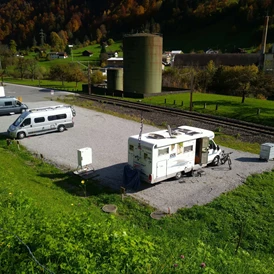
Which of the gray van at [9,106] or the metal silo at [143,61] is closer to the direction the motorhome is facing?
the metal silo

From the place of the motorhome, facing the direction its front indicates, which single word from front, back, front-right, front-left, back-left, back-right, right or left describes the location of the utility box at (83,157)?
back-left

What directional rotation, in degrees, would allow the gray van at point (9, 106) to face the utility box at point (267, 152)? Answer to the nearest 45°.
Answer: approximately 45° to its right

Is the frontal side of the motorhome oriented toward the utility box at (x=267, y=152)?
yes

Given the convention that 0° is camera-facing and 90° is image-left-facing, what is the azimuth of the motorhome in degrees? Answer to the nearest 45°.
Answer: approximately 225°

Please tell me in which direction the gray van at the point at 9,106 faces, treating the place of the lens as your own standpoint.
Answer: facing to the right of the viewer

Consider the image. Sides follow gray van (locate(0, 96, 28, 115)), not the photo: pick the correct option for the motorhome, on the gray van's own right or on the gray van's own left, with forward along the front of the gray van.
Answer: on the gray van's own right

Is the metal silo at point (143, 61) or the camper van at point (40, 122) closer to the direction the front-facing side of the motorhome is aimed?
the metal silo

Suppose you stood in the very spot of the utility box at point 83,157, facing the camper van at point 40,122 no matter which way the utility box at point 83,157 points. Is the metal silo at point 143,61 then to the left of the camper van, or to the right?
right
